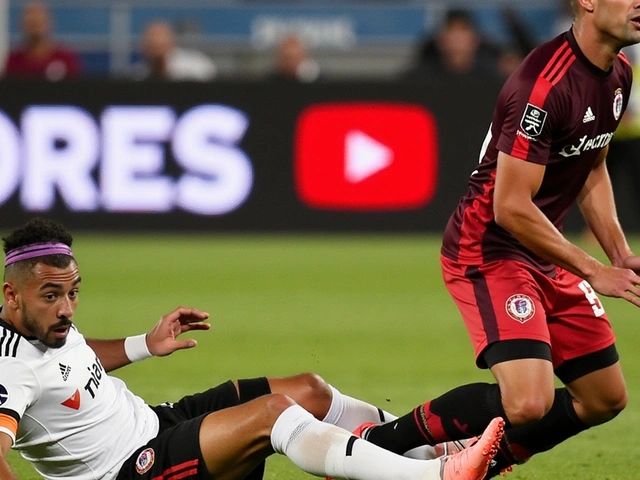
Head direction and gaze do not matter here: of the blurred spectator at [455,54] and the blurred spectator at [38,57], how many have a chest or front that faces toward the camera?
2

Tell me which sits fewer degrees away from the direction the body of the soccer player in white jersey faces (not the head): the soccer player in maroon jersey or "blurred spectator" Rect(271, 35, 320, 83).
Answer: the soccer player in maroon jersey

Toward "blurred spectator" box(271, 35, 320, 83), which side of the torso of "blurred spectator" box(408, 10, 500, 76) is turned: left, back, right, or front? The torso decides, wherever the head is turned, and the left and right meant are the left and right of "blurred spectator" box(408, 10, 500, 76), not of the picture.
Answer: right

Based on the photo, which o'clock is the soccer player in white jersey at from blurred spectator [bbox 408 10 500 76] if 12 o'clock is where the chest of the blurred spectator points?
The soccer player in white jersey is roughly at 12 o'clock from the blurred spectator.

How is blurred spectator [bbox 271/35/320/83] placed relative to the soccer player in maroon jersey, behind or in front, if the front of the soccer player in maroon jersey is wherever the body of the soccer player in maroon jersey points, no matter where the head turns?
behind

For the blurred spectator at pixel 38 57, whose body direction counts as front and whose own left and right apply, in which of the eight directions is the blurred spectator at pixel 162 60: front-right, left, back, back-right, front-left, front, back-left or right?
left

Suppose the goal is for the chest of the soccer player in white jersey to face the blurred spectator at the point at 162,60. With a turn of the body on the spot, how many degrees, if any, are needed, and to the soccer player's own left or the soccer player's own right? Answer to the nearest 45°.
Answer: approximately 135° to the soccer player's own left

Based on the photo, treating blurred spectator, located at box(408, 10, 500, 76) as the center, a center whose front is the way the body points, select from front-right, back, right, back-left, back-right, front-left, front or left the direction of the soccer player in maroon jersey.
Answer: front

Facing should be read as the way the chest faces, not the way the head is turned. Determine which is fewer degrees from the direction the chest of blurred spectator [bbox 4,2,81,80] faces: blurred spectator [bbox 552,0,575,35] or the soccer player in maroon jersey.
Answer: the soccer player in maroon jersey

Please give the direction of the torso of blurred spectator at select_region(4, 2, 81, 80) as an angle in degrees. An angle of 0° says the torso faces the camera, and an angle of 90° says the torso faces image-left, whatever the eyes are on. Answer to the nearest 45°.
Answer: approximately 0°

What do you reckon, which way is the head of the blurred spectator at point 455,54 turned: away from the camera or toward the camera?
toward the camera

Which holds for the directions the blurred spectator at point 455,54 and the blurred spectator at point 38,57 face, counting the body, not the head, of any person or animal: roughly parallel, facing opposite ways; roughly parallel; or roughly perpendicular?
roughly parallel

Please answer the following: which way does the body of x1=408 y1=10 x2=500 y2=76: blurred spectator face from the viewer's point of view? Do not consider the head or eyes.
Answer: toward the camera
